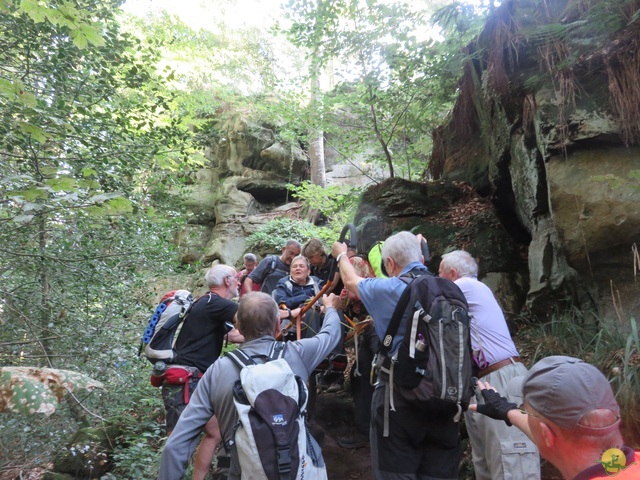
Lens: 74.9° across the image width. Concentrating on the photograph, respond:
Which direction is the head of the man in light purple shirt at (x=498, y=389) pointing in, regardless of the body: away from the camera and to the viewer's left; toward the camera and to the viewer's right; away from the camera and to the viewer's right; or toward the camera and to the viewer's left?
away from the camera and to the viewer's left

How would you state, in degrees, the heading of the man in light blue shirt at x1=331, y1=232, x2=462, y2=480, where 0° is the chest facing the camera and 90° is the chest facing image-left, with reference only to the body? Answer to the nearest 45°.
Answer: approximately 135°

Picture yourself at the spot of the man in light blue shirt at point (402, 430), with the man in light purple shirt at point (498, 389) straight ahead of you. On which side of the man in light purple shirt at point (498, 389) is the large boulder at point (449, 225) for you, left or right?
left

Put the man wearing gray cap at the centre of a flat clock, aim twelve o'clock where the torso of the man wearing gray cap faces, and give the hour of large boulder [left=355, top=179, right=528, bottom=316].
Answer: The large boulder is roughly at 1 o'clock from the man wearing gray cap.

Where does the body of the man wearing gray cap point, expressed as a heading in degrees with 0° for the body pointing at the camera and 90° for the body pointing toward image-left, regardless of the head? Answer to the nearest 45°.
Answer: approximately 135°

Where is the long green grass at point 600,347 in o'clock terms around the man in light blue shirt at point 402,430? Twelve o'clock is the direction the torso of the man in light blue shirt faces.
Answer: The long green grass is roughly at 3 o'clock from the man in light blue shirt.

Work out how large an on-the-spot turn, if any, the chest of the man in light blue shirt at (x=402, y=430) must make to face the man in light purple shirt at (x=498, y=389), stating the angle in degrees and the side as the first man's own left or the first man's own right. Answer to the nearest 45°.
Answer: approximately 90° to the first man's own right

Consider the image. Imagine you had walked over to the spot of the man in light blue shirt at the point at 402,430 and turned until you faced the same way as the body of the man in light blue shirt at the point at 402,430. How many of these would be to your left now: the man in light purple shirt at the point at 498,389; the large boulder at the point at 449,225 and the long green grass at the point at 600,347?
0

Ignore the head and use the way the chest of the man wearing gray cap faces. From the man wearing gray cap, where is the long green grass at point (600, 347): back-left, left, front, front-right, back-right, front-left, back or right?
front-right

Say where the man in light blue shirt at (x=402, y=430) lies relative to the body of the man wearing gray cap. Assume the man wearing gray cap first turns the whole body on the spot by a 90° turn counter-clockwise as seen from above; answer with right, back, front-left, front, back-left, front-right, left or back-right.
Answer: right

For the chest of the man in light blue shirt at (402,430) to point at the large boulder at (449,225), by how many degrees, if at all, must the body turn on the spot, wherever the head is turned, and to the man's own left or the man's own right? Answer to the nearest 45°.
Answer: approximately 45° to the man's own right
